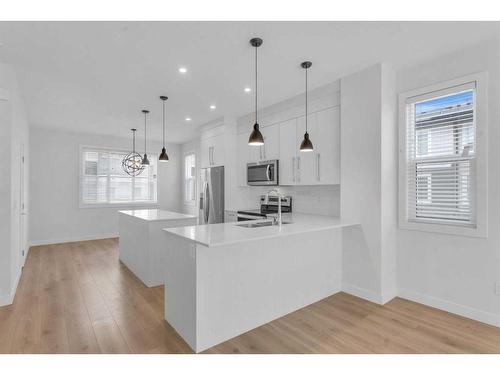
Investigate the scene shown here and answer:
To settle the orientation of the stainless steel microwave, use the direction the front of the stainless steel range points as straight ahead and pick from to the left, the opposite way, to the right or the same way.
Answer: the same way

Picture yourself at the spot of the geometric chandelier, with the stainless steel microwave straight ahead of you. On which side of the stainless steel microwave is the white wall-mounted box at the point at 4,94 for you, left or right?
right

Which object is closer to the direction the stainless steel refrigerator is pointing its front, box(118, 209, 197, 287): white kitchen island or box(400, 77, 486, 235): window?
the white kitchen island

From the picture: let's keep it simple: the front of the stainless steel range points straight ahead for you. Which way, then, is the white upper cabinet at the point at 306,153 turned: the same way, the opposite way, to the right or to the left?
the same way

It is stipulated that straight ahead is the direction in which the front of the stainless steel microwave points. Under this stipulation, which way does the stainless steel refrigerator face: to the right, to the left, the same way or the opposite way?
the same way

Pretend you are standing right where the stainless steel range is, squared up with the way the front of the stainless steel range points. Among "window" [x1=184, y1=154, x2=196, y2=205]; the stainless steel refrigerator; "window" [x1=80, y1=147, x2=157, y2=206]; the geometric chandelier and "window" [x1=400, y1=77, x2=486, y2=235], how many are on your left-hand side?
1

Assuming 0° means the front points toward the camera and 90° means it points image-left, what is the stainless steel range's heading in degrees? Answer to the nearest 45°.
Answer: approximately 45°

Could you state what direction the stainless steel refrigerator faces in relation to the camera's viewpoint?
facing the viewer and to the left of the viewer

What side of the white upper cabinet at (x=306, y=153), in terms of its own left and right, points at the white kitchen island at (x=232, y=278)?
front

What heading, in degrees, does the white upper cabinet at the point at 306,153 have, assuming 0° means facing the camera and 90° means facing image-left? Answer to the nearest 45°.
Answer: approximately 45°

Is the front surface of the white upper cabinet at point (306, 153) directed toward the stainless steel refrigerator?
no

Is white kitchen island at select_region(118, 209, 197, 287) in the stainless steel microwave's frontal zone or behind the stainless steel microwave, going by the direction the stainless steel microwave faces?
frontal zone

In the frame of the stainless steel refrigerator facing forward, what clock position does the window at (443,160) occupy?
The window is roughly at 9 o'clock from the stainless steel refrigerator.

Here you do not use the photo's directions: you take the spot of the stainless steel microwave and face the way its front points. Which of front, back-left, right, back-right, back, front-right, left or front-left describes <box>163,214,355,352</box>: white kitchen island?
front-left

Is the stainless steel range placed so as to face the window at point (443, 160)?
no

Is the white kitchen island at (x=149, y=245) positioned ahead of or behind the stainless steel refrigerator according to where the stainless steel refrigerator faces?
ahead

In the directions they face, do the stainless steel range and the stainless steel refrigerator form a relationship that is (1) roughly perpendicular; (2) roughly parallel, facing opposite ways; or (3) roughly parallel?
roughly parallel

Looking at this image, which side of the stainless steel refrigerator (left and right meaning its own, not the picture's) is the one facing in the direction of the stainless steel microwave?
left
